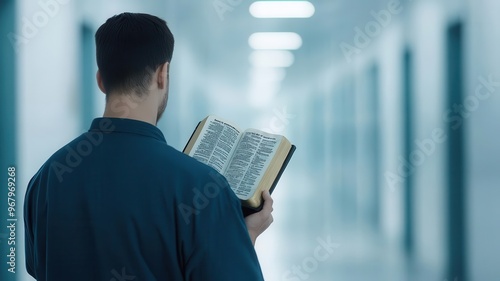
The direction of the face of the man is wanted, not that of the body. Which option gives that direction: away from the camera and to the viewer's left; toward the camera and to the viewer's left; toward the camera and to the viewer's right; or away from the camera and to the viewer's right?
away from the camera and to the viewer's right

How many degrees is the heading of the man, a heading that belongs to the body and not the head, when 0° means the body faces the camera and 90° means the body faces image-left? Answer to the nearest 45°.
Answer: approximately 225°
